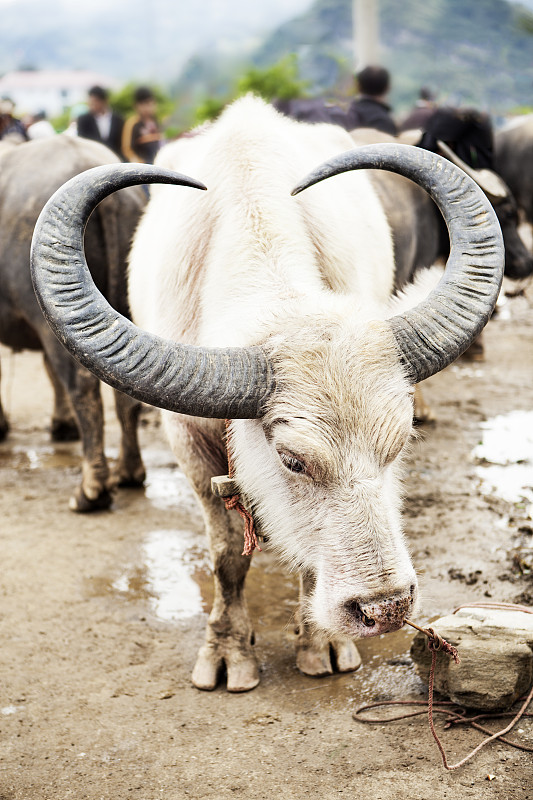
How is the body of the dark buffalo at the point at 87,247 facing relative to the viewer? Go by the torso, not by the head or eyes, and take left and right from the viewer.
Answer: facing away from the viewer and to the left of the viewer

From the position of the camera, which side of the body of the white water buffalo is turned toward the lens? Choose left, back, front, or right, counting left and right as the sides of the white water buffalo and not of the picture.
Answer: front

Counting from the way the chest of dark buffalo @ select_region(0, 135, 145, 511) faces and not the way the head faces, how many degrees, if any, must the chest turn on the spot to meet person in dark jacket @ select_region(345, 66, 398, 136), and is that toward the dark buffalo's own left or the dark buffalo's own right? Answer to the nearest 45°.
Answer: approximately 90° to the dark buffalo's own right

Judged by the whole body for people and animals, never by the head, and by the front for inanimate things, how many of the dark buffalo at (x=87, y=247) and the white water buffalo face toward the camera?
1

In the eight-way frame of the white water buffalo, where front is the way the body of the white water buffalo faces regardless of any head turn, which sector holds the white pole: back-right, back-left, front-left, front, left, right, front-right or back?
back

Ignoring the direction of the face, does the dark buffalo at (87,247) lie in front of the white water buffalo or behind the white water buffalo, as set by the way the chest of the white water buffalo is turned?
behind

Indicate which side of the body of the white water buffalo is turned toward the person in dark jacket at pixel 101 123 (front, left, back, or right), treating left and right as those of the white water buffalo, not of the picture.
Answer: back

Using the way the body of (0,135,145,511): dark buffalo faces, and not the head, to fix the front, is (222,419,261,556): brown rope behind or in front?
behind

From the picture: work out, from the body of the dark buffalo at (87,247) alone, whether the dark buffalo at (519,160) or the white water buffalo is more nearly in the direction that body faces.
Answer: the dark buffalo

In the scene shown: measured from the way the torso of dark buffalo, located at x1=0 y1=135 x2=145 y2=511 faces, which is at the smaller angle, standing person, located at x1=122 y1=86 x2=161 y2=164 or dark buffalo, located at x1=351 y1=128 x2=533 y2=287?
the standing person

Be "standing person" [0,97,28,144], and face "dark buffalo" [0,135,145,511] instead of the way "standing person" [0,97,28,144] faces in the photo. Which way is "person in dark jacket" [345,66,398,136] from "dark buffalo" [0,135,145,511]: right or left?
left
